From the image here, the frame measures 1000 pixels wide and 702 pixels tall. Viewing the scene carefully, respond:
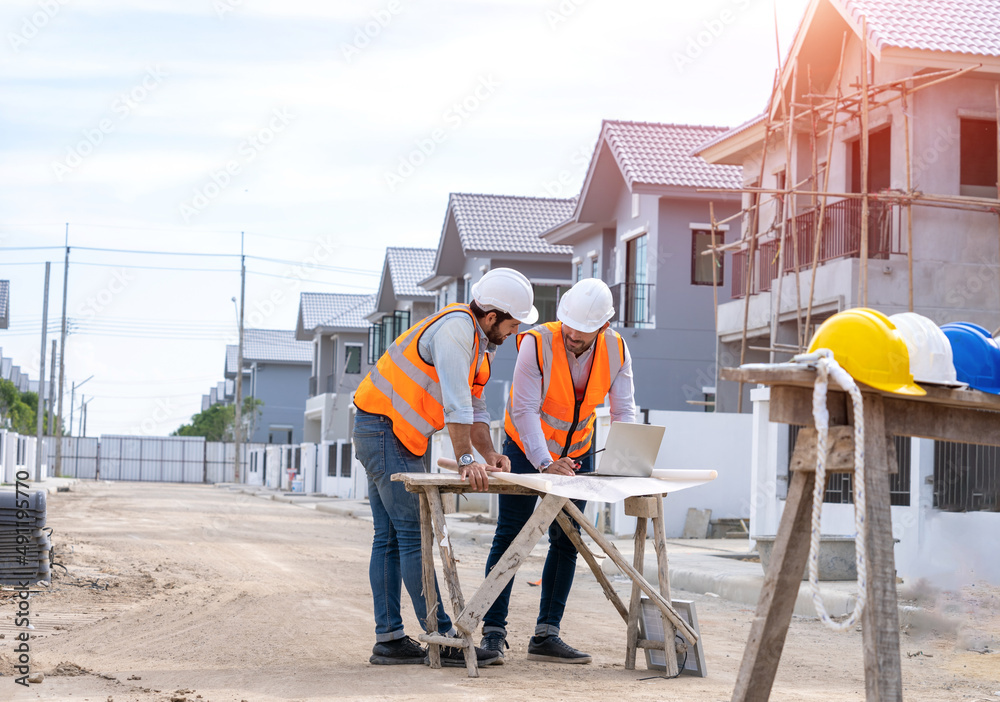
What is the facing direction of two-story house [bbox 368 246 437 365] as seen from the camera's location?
facing the viewer and to the left of the viewer

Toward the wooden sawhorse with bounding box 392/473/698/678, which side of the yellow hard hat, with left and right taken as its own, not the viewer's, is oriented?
back

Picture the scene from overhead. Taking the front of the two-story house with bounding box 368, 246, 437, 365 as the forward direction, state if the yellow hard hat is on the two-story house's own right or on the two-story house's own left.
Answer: on the two-story house's own left

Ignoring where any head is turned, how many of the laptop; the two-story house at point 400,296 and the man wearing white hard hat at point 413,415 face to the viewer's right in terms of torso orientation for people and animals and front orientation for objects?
1

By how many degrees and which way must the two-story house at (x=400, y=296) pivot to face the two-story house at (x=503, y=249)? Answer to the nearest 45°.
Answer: approximately 45° to its left

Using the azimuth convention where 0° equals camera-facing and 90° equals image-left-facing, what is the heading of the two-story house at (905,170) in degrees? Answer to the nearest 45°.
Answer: approximately 45°

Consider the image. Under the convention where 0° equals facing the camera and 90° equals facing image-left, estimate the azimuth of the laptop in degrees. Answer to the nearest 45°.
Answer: approximately 135°

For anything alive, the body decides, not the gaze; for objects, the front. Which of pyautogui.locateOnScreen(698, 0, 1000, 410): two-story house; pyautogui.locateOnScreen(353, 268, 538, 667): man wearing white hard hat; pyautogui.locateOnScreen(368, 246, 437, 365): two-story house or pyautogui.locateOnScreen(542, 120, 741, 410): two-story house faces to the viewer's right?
the man wearing white hard hat

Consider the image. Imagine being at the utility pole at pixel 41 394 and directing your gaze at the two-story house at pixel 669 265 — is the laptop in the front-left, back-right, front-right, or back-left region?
front-right

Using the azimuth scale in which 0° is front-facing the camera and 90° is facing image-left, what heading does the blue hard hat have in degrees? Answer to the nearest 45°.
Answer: approximately 315°

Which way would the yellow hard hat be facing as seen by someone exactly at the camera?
facing the viewer and to the right of the viewer

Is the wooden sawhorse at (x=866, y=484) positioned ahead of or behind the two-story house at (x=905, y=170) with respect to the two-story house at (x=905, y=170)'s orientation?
ahead
